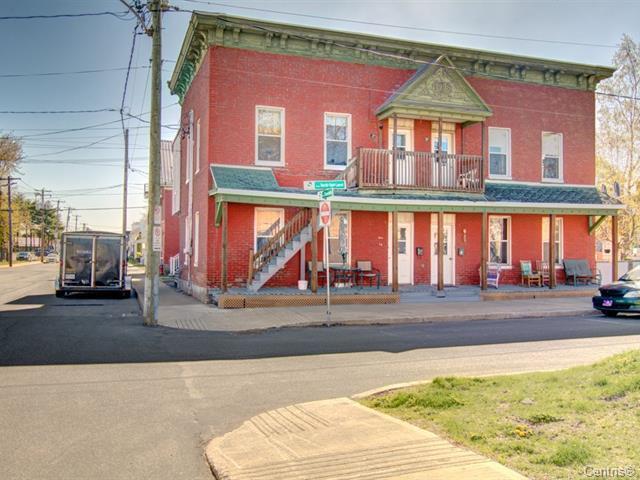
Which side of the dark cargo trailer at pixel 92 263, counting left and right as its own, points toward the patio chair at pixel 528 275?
right

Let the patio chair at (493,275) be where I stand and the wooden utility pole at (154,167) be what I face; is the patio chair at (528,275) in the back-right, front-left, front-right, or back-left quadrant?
back-left

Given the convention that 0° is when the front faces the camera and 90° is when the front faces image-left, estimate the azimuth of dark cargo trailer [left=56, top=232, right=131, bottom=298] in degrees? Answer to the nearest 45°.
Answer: approximately 180°

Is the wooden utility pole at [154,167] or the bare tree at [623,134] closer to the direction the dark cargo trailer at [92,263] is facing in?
the bare tree

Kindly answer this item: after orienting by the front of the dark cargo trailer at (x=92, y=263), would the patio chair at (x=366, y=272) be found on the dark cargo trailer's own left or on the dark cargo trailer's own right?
on the dark cargo trailer's own right

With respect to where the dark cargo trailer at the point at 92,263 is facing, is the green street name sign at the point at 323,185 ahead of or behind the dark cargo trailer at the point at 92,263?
behind

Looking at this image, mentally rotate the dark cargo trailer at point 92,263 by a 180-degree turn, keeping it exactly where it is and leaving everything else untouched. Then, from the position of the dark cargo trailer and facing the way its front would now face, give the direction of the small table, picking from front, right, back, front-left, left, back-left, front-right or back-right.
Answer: front-left

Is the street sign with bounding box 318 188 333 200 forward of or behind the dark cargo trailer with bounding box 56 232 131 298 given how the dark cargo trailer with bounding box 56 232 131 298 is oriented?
behind

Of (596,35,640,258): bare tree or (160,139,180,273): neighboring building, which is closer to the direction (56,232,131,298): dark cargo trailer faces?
the neighboring building

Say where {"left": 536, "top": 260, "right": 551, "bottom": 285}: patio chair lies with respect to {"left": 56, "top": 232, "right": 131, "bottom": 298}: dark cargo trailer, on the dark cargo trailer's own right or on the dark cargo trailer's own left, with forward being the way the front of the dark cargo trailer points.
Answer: on the dark cargo trailer's own right
